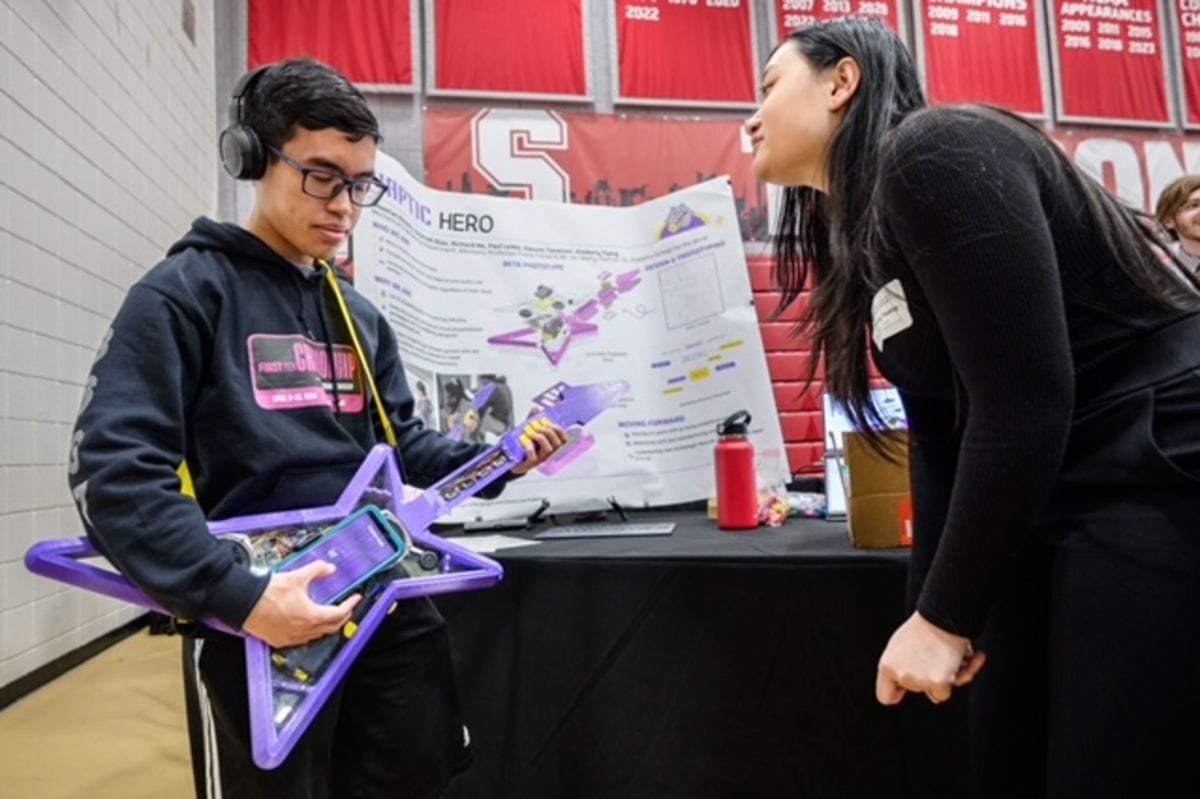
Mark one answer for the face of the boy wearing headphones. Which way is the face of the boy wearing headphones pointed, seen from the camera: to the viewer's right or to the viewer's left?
to the viewer's right

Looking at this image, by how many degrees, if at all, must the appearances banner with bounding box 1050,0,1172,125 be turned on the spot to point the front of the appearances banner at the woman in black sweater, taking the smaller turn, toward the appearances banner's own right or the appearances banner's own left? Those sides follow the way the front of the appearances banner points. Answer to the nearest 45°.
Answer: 0° — it already faces them

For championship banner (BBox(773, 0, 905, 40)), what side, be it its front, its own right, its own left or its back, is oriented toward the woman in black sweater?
front

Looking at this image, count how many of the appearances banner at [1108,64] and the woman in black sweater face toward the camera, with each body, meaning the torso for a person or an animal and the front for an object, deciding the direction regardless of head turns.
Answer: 1

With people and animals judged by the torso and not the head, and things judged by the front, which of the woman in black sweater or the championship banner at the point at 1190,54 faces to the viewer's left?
the woman in black sweater

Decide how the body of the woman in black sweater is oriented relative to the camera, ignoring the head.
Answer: to the viewer's left

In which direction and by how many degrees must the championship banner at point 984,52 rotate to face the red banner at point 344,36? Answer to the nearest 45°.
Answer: approximately 45° to its right

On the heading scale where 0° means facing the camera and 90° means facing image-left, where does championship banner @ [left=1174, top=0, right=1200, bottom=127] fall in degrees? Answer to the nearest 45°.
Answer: approximately 0°

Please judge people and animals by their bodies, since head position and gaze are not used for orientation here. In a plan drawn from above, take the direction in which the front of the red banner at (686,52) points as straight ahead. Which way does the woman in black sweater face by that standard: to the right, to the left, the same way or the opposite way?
to the right

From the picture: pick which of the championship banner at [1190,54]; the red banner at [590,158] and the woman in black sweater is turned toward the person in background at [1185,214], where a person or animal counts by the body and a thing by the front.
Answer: the championship banner

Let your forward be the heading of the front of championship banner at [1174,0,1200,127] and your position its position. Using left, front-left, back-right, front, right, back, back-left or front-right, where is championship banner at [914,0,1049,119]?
front-right
